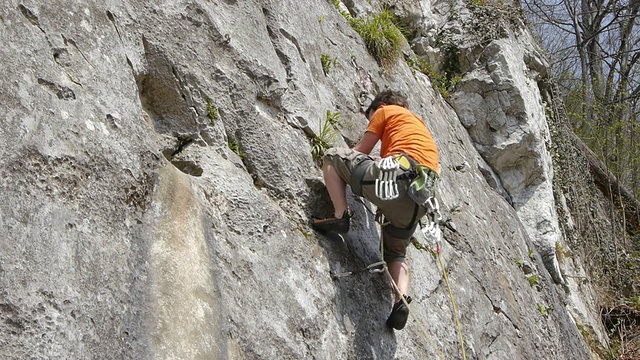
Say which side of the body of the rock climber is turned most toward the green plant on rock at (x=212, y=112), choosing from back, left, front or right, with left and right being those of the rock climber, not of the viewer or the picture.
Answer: left

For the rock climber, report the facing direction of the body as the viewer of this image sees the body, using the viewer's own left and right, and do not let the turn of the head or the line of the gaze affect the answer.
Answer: facing away from the viewer and to the left of the viewer

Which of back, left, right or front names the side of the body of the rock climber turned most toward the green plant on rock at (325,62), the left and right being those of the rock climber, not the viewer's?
front

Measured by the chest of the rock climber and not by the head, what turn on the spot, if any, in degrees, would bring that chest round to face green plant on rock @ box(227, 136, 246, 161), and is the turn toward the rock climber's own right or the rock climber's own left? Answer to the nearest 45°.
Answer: approximately 45° to the rock climber's own left
